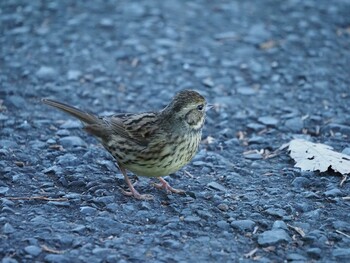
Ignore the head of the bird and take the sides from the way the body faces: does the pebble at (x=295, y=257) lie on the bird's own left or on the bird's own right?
on the bird's own right

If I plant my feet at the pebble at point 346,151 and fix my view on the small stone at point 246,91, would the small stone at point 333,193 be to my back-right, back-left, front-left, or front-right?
back-left

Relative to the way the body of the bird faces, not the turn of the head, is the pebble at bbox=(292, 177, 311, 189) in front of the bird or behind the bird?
in front

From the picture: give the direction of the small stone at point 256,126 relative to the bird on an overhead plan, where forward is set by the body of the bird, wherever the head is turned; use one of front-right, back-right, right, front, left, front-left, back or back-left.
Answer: front-left

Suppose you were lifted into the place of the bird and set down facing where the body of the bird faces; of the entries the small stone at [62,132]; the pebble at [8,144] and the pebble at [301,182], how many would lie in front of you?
1

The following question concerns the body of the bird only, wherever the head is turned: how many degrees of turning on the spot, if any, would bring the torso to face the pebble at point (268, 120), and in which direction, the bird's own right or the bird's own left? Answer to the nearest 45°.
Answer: approximately 45° to the bird's own left

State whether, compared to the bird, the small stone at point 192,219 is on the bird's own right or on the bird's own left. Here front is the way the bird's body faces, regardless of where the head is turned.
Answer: on the bird's own right

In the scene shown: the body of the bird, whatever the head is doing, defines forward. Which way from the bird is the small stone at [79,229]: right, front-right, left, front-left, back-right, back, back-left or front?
back-right

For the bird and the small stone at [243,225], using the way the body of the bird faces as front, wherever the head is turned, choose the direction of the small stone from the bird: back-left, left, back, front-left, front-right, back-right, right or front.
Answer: front-right

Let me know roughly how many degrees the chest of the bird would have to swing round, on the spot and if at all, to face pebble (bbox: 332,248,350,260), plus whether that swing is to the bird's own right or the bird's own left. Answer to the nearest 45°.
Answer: approximately 45° to the bird's own right

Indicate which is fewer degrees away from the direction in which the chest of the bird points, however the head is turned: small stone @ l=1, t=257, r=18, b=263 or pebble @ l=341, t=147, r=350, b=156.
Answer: the pebble

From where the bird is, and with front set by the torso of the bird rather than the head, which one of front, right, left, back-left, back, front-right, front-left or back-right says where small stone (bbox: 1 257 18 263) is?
back-right

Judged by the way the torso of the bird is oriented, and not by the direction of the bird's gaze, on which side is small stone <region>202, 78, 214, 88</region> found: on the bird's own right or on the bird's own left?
on the bird's own left

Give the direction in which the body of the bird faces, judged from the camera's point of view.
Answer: to the viewer's right

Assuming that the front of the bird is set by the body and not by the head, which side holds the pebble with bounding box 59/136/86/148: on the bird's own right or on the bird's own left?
on the bird's own left

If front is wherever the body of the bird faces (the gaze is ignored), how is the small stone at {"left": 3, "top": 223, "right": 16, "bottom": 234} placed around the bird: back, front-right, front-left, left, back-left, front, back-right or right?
back-right

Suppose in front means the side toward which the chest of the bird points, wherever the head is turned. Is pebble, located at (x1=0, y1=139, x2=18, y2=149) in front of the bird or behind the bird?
behind
